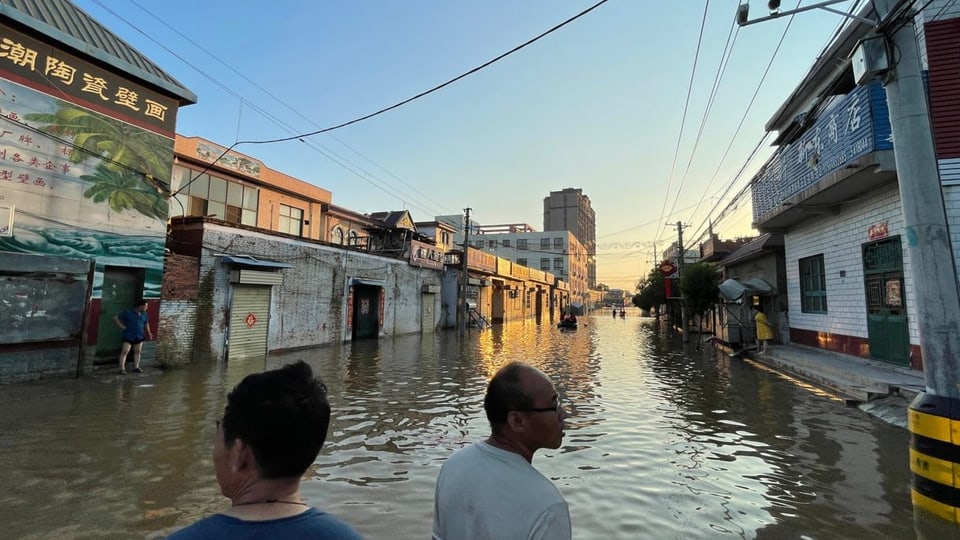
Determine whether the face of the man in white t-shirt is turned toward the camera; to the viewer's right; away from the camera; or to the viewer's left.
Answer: to the viewer's right

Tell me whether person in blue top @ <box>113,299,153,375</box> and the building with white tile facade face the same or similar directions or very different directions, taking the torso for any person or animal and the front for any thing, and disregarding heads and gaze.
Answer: very different directions

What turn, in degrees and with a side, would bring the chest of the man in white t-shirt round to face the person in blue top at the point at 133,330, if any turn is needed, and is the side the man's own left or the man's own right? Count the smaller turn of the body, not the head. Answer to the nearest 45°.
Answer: approximately 90° to the man's own left

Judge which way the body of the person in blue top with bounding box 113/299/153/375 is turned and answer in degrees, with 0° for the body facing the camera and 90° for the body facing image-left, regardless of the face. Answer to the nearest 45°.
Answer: approximately 315°

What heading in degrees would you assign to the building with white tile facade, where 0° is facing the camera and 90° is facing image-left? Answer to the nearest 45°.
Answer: approximately 45°
